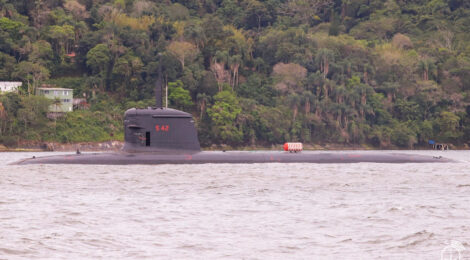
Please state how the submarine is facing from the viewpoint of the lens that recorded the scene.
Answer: facing to the left of the viewer
